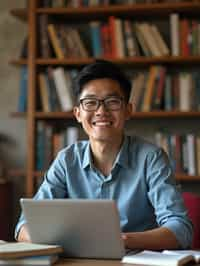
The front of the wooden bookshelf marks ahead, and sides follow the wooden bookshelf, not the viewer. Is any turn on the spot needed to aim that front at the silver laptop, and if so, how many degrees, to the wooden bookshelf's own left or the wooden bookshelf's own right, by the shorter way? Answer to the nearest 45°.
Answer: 0° — it already faces it

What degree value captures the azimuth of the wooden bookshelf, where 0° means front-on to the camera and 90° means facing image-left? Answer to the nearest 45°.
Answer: approximately 0°

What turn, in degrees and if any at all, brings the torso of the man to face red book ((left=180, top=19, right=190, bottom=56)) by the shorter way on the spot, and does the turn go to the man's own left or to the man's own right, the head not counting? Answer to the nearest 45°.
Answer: approximately 180°

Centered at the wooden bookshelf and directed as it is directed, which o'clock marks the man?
The man is roughly at 12 o'clock from the wooden bookshelf.

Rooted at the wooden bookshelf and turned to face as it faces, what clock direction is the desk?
The desk is roughly at 12 o'clock from the wooden bookshelf.

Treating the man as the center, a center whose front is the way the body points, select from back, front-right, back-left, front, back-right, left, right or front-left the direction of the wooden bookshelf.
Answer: back

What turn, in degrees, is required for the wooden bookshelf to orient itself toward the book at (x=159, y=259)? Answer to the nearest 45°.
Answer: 0° — it already faces it

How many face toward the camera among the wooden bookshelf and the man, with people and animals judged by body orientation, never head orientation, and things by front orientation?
2
